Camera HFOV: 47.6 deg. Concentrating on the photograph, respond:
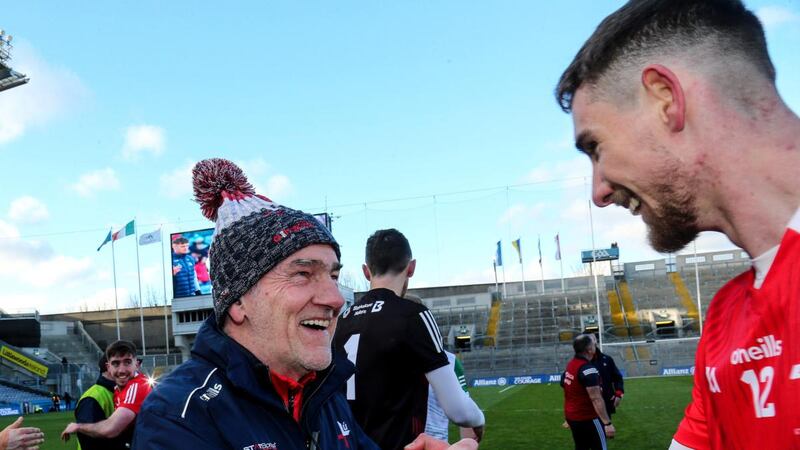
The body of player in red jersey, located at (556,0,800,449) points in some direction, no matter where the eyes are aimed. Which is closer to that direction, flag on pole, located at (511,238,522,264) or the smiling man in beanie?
the smiling man in beanie

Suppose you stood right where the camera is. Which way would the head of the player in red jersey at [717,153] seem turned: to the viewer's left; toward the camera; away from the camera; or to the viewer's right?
to the viewer's left

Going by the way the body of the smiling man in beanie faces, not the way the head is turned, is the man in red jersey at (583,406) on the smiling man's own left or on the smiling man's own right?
on the smiling man's own left

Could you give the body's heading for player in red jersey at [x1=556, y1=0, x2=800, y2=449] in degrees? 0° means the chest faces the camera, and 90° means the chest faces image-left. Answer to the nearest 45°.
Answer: approximately 45°

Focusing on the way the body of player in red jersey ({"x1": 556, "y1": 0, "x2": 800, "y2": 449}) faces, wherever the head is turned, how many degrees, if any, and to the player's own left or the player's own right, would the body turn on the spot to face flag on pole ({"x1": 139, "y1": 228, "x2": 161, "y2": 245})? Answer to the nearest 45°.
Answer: approximately 90° to the player's own right

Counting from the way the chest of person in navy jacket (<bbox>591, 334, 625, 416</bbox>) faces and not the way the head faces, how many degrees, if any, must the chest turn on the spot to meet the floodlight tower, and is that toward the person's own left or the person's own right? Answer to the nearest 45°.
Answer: approximately 90° to the person's own right

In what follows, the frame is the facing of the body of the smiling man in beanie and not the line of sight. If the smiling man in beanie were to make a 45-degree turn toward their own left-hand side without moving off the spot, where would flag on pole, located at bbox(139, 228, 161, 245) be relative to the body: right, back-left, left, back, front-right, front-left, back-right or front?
left

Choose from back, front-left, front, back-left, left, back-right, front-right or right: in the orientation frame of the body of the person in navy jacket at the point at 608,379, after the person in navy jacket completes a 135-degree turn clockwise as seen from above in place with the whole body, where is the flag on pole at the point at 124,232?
front-left

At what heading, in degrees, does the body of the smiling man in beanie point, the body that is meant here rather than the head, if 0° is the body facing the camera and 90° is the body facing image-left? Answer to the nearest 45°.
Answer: approximately 315°

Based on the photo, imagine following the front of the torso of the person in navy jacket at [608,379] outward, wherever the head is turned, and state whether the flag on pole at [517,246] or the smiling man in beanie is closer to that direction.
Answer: the smiling man in beanie
